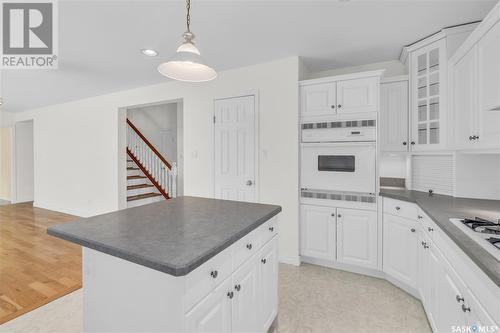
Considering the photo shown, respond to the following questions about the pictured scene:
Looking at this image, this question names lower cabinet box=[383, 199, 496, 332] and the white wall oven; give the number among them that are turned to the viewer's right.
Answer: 0

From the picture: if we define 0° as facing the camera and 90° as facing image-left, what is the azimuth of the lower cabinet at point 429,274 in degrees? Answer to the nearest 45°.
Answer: approximately 45°

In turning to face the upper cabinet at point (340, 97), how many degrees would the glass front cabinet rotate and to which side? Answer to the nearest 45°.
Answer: approximately 45° to its right

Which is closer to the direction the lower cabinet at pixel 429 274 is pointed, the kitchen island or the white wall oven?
the kitchen island

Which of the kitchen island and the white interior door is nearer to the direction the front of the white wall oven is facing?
the kitchen island

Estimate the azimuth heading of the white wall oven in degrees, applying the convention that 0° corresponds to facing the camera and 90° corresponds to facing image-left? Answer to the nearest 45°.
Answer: approximately 0°

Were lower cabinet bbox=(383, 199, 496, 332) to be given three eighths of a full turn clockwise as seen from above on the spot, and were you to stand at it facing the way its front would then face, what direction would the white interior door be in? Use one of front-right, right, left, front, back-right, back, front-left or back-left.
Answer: left

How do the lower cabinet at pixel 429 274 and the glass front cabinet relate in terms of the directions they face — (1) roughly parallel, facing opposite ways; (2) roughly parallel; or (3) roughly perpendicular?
roughly parallel

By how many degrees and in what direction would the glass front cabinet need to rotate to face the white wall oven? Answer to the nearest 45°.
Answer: approximately 45° to its right

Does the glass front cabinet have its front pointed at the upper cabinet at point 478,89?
no

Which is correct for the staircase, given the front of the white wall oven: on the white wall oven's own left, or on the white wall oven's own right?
on the white wall oven's own right

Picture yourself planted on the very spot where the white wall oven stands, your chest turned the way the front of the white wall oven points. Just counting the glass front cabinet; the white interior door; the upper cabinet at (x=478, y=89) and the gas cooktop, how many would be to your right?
1

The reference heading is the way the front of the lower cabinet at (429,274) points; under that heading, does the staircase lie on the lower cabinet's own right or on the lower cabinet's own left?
on the lower cabinet's own right

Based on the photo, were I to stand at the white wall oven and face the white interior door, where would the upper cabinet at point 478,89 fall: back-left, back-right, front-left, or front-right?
back-left

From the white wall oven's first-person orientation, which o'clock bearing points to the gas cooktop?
The gas cooktop is roughly at 11 o'clock from the white wall oven.

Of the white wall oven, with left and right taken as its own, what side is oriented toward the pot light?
right

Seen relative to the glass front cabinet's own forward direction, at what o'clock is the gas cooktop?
The gas cooktop is roughly at 10 o'clock from the glass front cabinet.

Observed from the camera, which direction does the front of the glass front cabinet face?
facing the viewer and to the left of the viewer

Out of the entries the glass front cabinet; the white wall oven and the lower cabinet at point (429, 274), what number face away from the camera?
0
